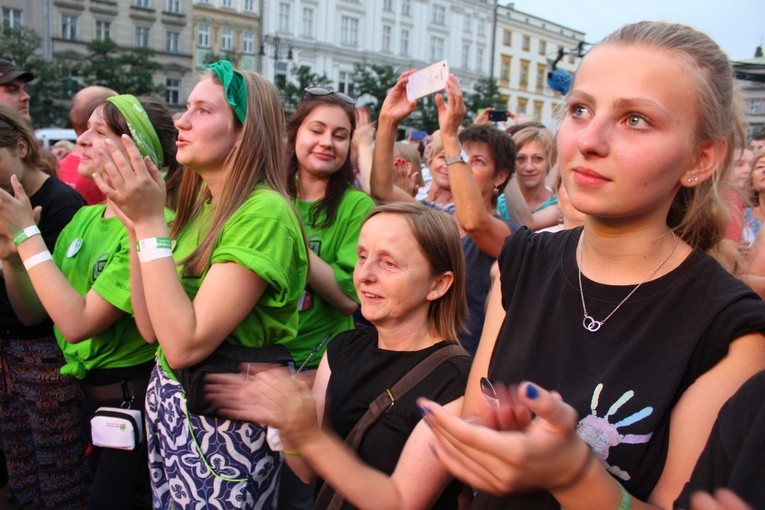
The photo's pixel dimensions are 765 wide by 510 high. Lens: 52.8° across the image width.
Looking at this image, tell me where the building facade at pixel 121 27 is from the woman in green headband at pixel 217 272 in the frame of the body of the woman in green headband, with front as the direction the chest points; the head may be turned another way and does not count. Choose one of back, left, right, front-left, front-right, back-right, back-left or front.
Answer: right

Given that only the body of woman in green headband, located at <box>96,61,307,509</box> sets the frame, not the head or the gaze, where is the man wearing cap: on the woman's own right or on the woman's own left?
on the woman's own right

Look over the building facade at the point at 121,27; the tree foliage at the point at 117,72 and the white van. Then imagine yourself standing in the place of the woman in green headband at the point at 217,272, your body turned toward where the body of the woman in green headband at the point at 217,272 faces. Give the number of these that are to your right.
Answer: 3

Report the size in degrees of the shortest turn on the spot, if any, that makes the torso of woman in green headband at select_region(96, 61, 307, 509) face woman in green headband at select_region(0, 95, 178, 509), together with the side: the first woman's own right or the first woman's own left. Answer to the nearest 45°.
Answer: approximately 45° to the first woman's own right

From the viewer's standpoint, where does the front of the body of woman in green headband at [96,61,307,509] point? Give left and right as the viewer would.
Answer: facing to the left of the viewer

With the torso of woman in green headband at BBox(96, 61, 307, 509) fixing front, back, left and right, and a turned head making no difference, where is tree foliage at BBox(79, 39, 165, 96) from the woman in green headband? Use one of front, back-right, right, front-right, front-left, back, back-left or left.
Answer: right

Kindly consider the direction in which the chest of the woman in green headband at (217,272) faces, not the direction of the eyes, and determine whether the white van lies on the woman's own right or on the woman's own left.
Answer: on the woman's own right
